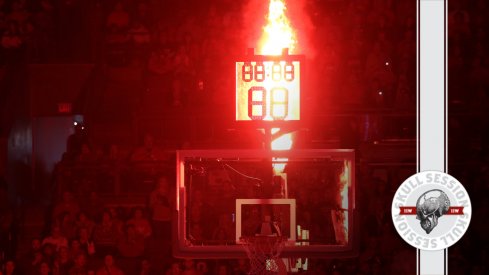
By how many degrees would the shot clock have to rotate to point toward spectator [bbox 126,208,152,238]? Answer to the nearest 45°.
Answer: approximately 135° to its right

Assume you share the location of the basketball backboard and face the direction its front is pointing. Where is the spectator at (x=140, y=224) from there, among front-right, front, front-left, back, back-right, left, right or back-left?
back-right

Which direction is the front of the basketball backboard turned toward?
toward the camera

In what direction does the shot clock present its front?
toward the camera

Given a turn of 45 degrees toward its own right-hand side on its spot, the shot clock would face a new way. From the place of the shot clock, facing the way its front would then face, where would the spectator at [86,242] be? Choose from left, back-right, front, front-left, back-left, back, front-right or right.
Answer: right

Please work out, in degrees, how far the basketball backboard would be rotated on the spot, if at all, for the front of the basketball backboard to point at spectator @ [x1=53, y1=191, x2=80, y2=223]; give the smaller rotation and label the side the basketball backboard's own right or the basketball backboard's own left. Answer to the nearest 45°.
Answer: approximately 135° to the basketball backboard's own right

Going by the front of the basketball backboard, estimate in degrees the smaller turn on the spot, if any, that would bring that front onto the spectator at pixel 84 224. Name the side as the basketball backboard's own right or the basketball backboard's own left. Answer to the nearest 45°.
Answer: approximately 135° to the basketball backboard's own right

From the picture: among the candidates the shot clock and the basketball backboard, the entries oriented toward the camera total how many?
2

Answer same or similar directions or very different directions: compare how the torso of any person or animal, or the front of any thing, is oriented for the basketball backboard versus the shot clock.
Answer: same or similar directions
